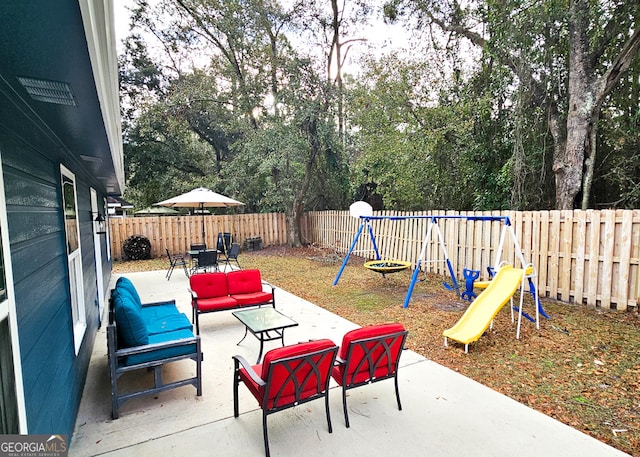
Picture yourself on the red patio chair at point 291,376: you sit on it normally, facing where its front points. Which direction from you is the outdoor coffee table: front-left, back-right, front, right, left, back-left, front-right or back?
front-right

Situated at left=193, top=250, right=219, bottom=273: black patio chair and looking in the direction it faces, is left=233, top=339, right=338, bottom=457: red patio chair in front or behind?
behind

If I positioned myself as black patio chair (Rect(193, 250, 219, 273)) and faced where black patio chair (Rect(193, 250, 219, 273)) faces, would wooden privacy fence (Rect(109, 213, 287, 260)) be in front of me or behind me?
in front

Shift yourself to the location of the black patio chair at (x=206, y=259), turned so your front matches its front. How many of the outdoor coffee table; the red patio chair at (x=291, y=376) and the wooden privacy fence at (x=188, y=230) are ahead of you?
1

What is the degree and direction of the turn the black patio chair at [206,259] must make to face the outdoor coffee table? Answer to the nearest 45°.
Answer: approximately 180°

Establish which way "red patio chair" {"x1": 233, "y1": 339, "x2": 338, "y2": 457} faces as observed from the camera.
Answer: facing away from the viewer and to the left of the viewer

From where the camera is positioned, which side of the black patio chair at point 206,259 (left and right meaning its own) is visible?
back

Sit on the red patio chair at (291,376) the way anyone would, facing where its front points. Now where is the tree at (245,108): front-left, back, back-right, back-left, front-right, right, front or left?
front-right

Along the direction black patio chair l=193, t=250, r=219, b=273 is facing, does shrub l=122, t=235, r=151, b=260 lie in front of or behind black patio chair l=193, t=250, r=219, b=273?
in front

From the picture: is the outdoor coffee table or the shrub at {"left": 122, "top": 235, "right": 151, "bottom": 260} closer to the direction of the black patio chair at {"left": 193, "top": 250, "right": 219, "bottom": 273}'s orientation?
the shrub
